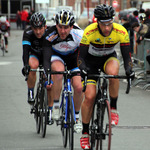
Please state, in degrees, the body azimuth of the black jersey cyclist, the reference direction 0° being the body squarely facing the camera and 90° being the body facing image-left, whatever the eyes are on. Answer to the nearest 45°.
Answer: approximately 0°

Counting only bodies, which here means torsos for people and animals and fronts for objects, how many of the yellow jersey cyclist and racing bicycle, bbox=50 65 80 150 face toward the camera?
2

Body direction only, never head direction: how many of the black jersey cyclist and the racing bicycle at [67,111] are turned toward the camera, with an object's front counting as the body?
2

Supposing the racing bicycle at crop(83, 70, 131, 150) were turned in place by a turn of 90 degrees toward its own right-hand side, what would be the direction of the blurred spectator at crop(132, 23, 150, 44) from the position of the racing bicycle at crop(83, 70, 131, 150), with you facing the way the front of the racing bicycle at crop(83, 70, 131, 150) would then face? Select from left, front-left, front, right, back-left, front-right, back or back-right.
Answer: right

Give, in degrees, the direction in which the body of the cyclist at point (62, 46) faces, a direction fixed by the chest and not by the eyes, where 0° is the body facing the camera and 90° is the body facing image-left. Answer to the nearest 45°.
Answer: approximately 0°

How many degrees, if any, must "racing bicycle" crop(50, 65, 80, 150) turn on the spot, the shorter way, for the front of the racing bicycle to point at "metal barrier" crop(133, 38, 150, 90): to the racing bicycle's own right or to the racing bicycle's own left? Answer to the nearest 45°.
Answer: approximately 180°
